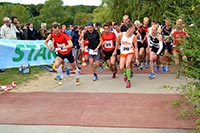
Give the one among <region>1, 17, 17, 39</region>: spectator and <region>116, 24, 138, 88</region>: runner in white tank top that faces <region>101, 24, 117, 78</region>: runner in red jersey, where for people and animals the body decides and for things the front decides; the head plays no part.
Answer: the spectator

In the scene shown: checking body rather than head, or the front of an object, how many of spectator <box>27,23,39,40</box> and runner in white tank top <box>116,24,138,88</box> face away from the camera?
0

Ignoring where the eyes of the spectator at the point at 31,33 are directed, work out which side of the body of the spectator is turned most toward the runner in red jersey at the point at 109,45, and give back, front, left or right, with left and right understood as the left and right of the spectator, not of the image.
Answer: front

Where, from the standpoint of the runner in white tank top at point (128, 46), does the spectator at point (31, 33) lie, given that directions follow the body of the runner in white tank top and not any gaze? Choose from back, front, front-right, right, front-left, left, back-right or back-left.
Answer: back-right

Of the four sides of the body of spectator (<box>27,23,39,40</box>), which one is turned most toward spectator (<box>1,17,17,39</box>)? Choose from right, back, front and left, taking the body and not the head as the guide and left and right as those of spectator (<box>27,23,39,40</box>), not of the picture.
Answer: right

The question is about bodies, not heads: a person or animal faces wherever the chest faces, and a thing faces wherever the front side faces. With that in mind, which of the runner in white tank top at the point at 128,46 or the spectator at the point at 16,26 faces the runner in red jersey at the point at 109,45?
the spectator

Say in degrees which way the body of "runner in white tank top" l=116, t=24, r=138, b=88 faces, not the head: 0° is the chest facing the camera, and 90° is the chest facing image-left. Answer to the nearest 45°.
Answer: approximately 0°

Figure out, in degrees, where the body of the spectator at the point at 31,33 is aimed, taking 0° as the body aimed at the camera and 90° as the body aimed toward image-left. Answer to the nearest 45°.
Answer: approximately 315°

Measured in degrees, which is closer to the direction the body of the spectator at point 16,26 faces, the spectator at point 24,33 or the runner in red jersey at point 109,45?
the runner in red jersey

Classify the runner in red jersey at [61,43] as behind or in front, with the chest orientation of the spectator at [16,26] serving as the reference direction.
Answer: in front
